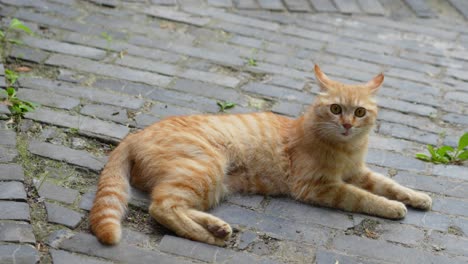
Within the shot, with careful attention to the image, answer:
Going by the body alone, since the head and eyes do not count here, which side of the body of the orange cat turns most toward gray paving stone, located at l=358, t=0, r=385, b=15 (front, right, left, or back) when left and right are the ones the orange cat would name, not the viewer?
left

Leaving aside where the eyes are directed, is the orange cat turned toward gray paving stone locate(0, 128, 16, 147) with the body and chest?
no

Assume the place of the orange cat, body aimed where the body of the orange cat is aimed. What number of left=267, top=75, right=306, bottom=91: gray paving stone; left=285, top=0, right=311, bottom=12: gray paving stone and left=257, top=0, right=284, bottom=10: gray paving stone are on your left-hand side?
3

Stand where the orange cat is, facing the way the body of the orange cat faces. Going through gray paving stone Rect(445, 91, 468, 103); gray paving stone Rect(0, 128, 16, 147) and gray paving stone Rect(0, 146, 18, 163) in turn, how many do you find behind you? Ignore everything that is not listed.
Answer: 2

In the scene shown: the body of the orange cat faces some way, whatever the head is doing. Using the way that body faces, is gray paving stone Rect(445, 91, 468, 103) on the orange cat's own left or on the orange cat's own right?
on the orange cat's own left

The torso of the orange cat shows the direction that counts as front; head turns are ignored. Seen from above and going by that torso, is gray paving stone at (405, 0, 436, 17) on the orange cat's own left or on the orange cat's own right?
on the orange cat's own left

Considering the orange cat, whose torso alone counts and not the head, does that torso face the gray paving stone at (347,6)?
no

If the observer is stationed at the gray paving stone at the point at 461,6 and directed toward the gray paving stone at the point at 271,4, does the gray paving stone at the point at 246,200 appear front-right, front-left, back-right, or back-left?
front-left

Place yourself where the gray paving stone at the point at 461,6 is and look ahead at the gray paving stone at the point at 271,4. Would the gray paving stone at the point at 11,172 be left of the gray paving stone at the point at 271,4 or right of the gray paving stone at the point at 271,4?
left

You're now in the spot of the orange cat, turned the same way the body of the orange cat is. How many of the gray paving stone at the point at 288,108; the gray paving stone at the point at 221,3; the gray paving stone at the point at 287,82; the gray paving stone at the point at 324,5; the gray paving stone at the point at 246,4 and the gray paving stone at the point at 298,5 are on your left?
6

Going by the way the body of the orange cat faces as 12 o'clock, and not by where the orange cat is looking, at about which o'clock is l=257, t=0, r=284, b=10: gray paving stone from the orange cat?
The gray paving stone is roughly at 9 o'clock from the orange cat.

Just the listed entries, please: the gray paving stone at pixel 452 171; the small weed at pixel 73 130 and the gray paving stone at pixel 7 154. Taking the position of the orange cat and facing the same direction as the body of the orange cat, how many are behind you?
2

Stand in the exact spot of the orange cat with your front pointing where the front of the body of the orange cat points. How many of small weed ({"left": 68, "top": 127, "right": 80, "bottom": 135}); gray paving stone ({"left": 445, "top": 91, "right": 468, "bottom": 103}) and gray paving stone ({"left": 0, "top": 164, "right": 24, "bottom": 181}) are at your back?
2

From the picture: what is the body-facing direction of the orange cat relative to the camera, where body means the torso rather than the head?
to the viewer's right

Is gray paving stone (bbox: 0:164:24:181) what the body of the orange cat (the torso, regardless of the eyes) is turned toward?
no

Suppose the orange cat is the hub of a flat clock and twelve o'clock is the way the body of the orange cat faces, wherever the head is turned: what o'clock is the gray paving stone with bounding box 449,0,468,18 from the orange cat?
The gray paving stone is roughly at 10 o'clock from the orange cat.

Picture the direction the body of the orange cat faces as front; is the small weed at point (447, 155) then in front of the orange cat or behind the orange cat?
in front

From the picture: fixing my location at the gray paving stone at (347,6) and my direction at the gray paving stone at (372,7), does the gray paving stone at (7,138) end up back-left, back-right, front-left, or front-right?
back-right

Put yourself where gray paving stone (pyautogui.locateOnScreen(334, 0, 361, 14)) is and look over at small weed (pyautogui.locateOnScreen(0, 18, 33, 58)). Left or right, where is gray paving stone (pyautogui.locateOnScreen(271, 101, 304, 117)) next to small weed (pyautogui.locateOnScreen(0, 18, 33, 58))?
left

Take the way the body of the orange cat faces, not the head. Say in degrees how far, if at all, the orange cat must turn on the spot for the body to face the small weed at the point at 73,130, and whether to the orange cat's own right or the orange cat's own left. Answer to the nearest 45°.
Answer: approximately 180°

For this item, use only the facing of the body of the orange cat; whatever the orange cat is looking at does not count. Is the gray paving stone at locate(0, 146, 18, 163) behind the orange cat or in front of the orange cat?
behind
